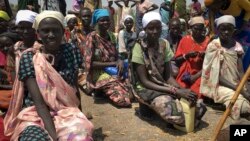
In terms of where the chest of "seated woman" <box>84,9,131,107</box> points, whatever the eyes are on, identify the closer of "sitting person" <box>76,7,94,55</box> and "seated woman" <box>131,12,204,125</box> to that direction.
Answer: the seated woman

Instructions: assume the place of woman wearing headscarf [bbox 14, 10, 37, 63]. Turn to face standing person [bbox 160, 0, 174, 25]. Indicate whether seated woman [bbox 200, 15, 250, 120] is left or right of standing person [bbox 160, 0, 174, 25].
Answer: right

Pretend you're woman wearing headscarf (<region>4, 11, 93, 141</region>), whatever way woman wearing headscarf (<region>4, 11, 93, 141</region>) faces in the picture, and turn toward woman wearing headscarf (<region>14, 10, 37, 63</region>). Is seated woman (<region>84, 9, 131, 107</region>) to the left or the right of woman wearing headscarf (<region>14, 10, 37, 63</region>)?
right

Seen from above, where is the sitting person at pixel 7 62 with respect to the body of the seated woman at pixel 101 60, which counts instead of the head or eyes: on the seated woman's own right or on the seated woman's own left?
on the seated woman's own right

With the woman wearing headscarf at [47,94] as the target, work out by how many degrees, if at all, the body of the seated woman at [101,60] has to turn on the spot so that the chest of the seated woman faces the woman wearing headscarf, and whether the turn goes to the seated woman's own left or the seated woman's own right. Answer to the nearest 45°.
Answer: approximately 45° to the seated woman's own right

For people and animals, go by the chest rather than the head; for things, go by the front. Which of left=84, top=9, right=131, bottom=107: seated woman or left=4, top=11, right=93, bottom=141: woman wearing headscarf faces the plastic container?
the seated woman

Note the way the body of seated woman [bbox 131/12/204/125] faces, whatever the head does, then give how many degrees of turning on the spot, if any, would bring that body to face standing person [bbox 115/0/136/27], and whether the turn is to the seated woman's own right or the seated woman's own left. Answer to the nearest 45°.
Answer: approximately 135° to the seated woman's own left

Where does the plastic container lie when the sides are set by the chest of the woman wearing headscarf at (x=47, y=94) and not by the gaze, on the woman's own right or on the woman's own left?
on the woman's own left

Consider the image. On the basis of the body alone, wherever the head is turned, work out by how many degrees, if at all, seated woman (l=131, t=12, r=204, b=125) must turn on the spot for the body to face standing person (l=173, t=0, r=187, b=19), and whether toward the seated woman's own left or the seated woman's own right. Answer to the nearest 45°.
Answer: approximately 135° to the seated woman's own left

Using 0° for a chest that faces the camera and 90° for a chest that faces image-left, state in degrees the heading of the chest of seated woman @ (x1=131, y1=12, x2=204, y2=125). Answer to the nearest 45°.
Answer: approximately 315°

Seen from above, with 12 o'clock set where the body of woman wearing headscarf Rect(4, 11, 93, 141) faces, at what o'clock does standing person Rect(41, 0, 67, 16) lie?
The standing person is roughly at 6 o'clock from the woman wearing headscarf.
